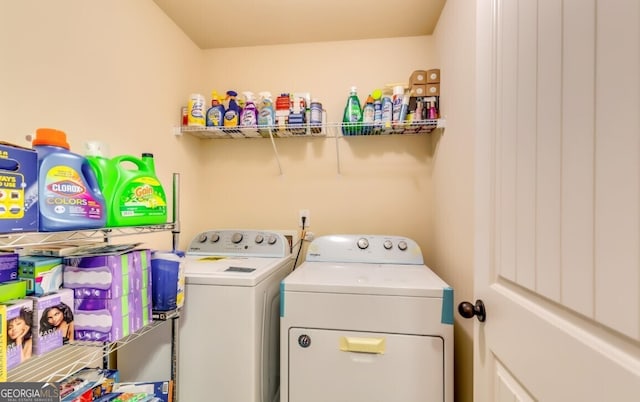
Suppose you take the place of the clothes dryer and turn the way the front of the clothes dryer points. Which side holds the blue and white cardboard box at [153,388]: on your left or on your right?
on your right

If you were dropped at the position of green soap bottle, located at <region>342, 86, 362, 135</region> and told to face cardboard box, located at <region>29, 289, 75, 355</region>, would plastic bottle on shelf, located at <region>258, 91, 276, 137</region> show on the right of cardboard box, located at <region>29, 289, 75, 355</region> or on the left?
right

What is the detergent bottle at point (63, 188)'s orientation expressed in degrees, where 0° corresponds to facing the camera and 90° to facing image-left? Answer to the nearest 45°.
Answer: approximately 0°

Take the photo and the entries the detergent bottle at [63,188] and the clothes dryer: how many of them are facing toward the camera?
2

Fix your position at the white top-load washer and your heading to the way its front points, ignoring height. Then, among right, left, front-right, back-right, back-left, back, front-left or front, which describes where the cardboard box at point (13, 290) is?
front-right

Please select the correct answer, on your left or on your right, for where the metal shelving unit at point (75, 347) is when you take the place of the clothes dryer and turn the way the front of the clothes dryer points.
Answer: on your right

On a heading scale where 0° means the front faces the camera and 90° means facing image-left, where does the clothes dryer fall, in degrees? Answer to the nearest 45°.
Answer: approximately 0°

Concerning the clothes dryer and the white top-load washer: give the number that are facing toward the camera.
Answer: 2

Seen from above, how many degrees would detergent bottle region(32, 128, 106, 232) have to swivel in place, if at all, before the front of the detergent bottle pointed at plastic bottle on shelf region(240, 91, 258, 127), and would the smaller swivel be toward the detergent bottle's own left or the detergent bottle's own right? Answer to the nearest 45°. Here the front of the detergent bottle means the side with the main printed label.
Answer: approximately 135° to the detergent bottle's own left

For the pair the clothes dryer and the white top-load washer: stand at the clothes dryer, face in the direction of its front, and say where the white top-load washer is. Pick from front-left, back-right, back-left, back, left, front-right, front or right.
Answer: right

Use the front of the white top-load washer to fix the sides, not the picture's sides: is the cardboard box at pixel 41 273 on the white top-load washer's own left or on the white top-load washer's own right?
on the white top-load washer's own right
